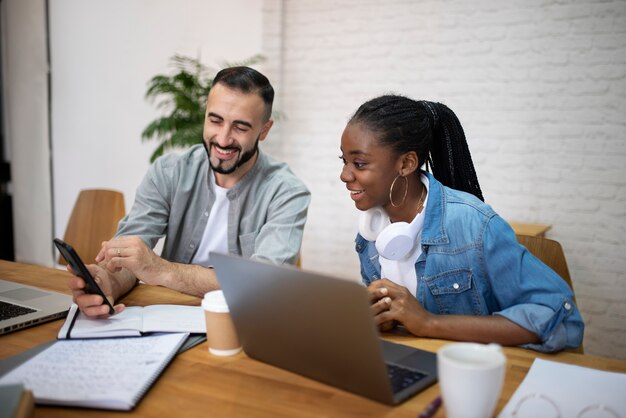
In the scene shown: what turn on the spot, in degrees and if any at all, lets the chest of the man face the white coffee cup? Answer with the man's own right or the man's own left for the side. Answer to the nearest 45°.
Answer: approximately 45° to the man's own left

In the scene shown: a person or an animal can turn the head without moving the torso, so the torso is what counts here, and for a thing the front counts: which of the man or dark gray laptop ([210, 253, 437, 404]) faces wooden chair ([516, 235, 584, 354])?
the dark gray laptop

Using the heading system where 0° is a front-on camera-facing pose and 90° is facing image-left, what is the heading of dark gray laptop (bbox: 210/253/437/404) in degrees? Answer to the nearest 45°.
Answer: approximately 225°

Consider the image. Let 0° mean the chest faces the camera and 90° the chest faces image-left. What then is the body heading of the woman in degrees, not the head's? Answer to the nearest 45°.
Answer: approximately 45°

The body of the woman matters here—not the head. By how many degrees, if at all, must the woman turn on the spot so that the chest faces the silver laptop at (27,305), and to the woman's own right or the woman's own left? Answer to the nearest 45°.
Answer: approximately 45° to the woman's own right

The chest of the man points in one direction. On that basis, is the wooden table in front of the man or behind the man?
in front

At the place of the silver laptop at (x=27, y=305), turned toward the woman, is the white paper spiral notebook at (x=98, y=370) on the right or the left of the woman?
right

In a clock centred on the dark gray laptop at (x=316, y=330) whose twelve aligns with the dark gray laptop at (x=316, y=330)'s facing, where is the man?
The man is roughly at 10 o'clock from the dark gray laptop.

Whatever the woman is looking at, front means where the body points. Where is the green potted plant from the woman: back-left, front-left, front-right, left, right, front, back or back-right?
right

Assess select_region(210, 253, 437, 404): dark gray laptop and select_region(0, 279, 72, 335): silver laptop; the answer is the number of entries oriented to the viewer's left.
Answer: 0

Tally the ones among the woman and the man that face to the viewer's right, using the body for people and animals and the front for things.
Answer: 0

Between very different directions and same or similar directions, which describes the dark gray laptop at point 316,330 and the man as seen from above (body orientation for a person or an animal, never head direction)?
very different directions
